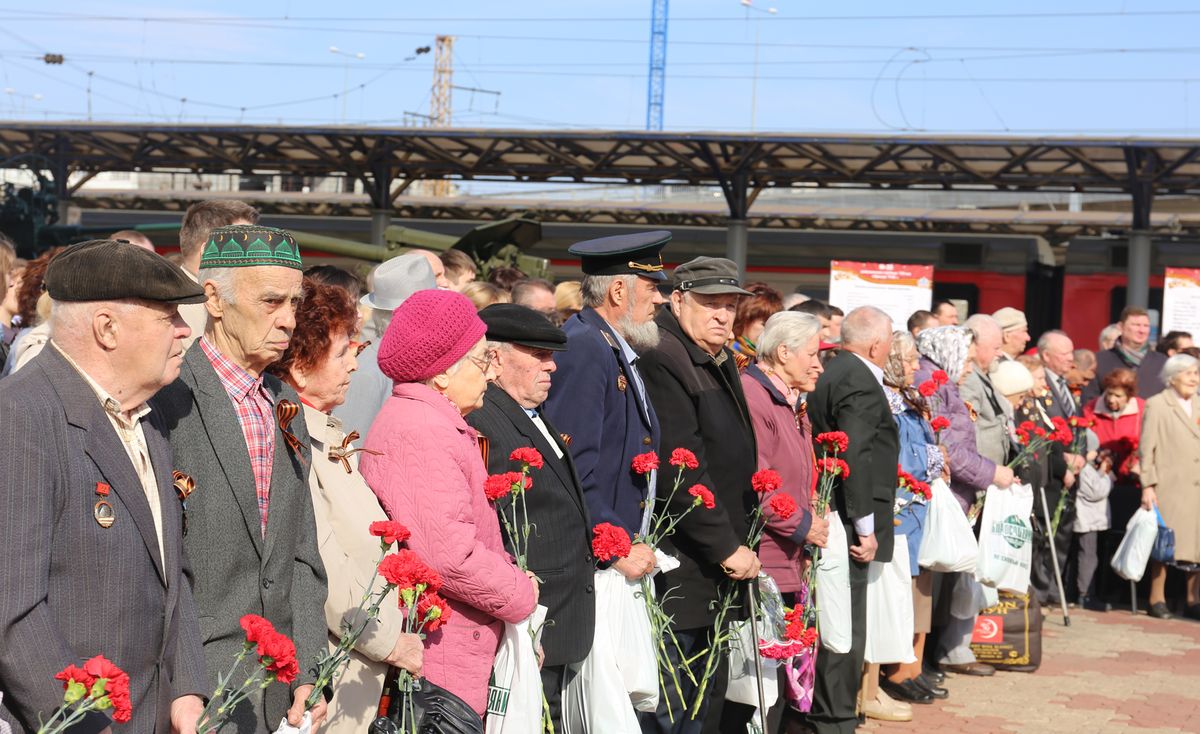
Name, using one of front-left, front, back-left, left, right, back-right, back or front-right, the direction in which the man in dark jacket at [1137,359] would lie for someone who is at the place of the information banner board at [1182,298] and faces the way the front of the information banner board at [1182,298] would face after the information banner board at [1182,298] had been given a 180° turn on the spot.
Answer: back

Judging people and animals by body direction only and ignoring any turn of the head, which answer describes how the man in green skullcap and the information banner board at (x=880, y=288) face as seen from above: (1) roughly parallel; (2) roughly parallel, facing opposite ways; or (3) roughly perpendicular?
roughly perpendicular

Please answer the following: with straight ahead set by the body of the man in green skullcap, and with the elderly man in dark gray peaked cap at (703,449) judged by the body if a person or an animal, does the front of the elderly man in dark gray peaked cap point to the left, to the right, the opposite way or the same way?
the same way

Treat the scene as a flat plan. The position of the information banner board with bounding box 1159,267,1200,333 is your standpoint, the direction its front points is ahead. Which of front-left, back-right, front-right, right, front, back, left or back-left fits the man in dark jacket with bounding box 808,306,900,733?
front

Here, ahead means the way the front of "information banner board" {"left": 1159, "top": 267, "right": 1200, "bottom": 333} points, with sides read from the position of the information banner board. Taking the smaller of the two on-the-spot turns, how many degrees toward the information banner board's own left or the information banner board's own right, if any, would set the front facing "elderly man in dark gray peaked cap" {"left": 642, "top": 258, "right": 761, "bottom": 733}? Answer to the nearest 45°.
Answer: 0° — it already faces them

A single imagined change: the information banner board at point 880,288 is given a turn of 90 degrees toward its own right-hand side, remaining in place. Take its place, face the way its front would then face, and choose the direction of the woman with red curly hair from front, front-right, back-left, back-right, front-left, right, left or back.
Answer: left

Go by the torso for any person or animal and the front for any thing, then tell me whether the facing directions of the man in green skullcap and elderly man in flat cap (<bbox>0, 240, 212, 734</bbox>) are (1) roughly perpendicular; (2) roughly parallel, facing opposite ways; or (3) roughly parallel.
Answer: roughly parallel

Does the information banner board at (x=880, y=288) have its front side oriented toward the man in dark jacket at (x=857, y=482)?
yes

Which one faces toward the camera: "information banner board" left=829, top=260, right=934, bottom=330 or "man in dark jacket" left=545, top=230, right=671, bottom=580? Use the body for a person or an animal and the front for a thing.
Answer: the information banner board

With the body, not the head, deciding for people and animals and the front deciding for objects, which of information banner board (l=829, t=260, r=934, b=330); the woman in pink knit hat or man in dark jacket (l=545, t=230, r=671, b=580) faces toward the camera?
the information banner board

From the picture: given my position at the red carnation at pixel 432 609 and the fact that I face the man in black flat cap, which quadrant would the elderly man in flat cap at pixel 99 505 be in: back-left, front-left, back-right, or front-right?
back-left

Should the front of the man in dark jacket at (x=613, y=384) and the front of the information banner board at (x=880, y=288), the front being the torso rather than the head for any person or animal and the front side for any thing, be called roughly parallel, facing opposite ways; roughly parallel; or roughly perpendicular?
roughly perpendicular

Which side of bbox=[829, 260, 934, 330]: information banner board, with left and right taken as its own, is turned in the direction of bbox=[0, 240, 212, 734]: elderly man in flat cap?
front

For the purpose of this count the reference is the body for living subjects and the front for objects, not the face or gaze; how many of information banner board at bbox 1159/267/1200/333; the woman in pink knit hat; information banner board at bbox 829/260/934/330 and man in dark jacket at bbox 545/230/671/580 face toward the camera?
2

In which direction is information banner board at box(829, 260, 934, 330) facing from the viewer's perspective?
toward the camera

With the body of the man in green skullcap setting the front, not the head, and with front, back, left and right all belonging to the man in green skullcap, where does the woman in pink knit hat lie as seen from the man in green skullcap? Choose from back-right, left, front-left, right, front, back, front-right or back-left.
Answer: left

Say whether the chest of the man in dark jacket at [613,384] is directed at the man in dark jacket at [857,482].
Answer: no
